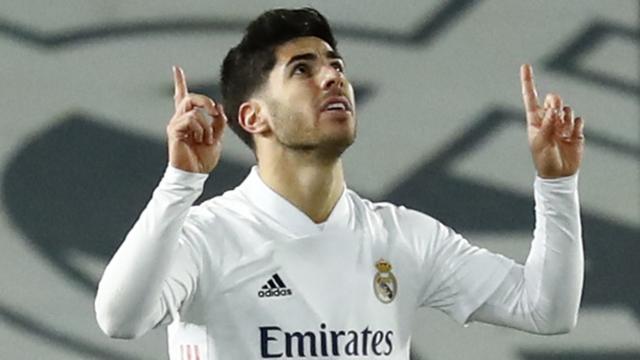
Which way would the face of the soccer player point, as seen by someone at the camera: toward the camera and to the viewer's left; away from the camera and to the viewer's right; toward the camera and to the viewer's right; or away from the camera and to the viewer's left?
toward the camera and to the viewer's right

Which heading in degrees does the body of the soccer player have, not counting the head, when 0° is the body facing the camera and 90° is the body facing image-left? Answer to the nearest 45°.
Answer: approximately 315°
